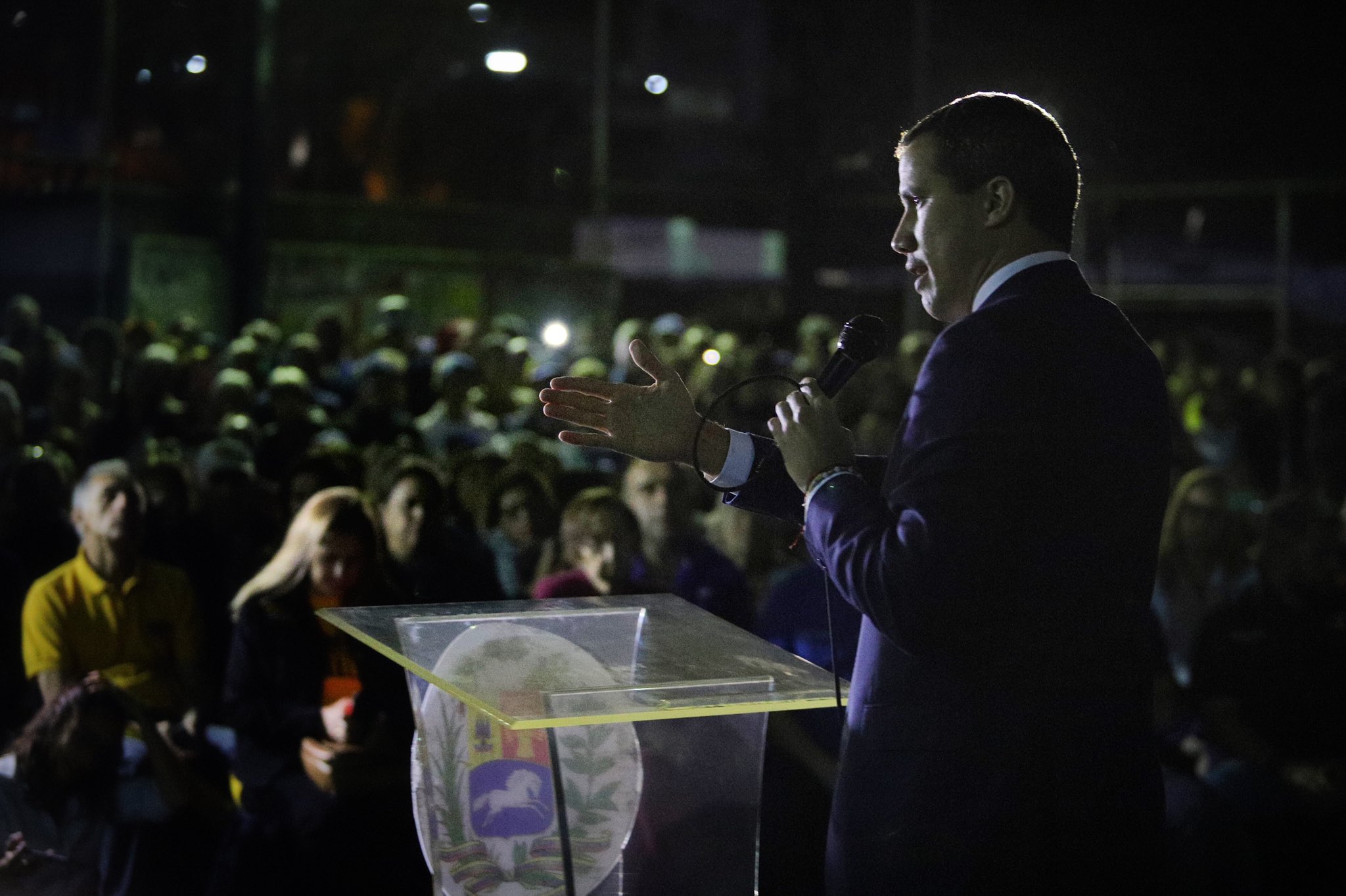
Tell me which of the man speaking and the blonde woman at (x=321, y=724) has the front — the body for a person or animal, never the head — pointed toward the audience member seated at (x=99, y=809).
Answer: the man speaking

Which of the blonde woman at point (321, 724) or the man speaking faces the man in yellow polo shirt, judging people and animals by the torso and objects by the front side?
the man speaking

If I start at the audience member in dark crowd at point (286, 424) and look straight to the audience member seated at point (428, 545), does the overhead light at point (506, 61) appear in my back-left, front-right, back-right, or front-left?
back-left

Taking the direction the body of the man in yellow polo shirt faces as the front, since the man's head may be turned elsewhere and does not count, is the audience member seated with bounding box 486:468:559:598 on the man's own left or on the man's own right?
on the man's own left

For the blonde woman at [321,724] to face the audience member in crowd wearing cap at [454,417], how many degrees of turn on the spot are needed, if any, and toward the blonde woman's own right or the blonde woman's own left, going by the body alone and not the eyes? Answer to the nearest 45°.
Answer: approximately 135° to the blonde woman's own left

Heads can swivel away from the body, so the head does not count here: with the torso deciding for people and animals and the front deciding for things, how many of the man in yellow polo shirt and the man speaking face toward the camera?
1

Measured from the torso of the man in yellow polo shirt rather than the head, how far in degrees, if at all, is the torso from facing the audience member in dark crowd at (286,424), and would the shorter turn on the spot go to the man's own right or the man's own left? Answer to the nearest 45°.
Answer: approximately 180°

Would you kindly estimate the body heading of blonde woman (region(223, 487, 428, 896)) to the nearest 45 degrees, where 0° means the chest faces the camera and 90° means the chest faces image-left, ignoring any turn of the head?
approximately 315°

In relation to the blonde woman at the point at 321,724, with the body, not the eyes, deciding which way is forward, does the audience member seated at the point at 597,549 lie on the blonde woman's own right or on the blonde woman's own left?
on the blonde woman's own left

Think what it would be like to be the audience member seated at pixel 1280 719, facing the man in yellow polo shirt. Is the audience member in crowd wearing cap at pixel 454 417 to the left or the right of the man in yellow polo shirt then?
right

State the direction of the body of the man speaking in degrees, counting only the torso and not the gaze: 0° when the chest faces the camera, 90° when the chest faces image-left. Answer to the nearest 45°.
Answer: approximately 135°
